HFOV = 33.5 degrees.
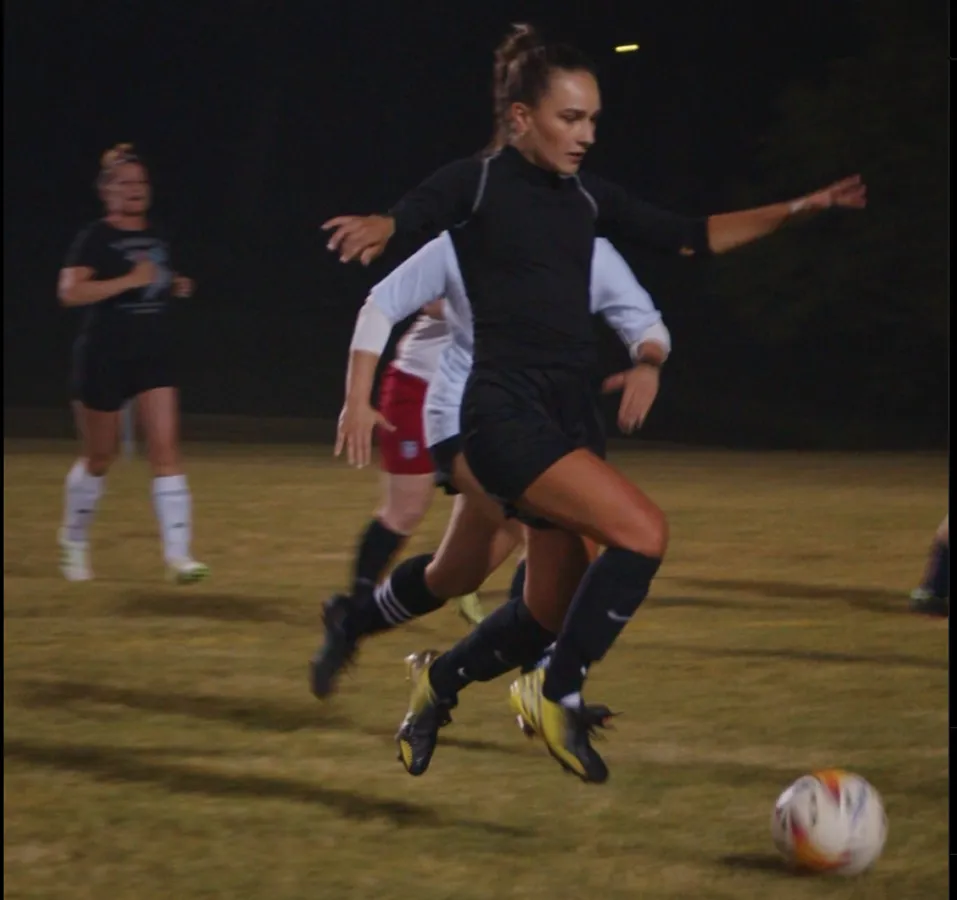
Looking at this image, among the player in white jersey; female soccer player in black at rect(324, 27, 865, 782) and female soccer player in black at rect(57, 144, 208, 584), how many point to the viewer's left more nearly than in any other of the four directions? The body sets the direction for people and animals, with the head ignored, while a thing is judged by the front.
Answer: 0

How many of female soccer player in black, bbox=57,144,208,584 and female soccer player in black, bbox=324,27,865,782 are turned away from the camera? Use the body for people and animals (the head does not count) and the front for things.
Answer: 0

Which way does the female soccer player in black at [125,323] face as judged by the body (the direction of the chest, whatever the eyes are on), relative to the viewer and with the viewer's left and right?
facing the viewer and to the right of the viewer

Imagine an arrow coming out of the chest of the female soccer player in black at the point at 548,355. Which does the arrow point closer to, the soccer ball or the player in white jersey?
the soccer ball

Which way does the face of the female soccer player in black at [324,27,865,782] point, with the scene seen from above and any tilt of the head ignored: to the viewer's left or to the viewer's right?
to the viewer's right

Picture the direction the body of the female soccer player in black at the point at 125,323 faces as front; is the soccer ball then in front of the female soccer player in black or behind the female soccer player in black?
in front

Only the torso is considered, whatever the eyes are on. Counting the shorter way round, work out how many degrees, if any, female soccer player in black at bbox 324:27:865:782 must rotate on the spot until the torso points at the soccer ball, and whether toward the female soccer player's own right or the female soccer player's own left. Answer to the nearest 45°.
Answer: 0° — they already face it

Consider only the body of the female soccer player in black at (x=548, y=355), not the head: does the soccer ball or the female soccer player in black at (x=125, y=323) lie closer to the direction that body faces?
the soccer ball

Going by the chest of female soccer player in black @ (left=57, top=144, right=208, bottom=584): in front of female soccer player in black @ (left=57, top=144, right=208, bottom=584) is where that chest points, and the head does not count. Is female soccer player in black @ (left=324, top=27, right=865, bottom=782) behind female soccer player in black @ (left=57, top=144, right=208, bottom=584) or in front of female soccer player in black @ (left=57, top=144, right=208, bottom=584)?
in front
